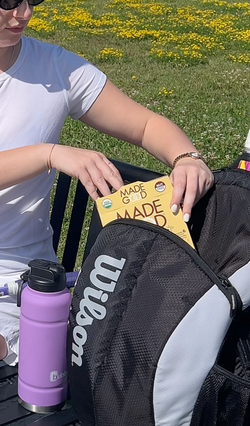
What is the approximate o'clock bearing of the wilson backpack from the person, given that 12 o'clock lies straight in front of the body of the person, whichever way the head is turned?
The wilson backpack is roughly at 11 o'clock from the person.

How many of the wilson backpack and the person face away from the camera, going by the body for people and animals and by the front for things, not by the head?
0

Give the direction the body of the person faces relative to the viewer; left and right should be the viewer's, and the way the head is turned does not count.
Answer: facing the viewer

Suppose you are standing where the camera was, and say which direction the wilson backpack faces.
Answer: facing the viewer and to the left of the viewer

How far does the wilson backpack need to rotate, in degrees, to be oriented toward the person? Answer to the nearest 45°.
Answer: approximately 90° to its right
